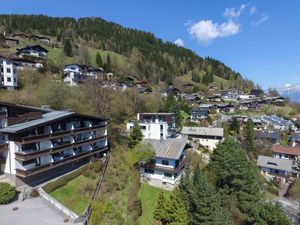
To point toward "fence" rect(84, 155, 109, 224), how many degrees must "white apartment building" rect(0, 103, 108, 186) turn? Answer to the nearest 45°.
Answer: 0° — it already faces it

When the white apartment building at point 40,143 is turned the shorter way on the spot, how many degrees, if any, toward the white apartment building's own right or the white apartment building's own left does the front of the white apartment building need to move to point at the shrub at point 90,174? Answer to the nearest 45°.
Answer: approximately 45° to the white apartment building's own left

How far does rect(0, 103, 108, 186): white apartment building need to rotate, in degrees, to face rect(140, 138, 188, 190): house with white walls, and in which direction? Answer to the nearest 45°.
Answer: approximately 45° to its left

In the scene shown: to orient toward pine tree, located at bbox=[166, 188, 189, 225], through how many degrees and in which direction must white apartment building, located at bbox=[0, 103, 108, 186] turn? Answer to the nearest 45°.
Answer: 0° — it already faces it

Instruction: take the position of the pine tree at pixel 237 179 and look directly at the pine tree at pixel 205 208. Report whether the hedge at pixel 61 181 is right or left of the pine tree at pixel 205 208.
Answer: right

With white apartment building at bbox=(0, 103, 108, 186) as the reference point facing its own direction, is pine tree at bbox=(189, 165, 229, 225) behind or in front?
in front

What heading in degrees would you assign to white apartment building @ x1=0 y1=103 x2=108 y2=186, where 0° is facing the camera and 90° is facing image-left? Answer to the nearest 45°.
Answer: approximately 315°
